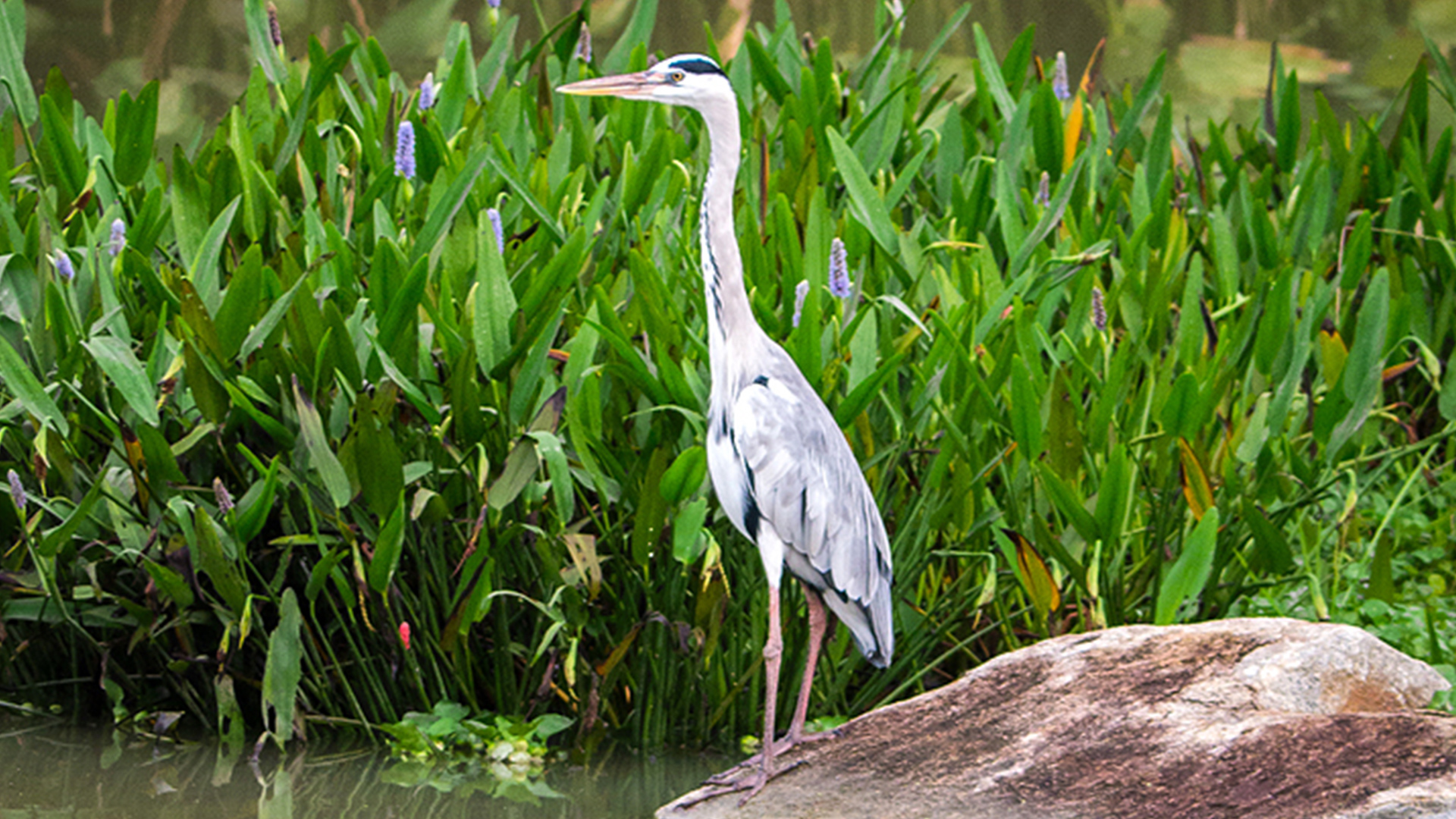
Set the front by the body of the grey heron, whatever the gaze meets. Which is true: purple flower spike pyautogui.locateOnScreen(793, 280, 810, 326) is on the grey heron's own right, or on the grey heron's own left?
on the grey heron's own right

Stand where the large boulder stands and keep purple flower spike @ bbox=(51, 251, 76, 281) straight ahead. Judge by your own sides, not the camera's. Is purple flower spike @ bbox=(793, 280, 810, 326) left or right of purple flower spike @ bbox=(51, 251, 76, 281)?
right

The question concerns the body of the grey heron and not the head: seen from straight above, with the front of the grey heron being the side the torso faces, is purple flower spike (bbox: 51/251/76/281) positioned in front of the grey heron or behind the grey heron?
in front

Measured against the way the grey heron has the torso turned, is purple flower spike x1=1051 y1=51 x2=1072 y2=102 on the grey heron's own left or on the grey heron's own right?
on the grey heron's own right

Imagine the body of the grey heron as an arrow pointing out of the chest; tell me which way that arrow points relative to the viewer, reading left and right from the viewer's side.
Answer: facing to the left of the viewer
